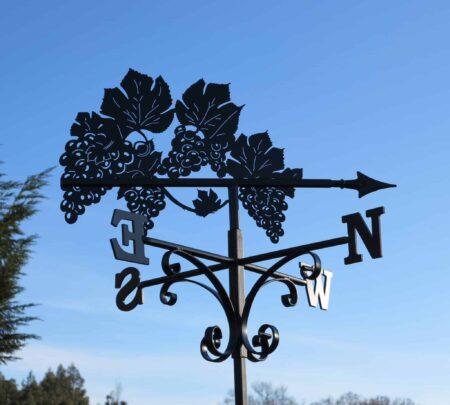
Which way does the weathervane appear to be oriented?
to the viewer's right

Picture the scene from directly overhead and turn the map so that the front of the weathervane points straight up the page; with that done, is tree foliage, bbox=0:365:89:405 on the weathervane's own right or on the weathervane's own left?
on the weathervane's own left
